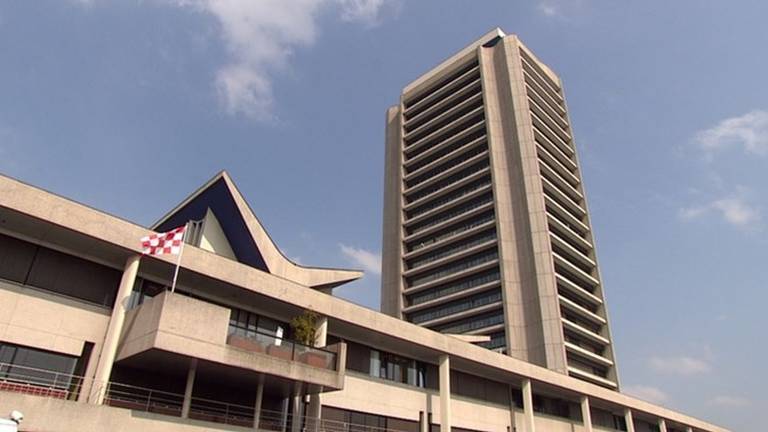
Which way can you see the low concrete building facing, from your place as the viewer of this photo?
facing the viewer and to the right of the viewer
